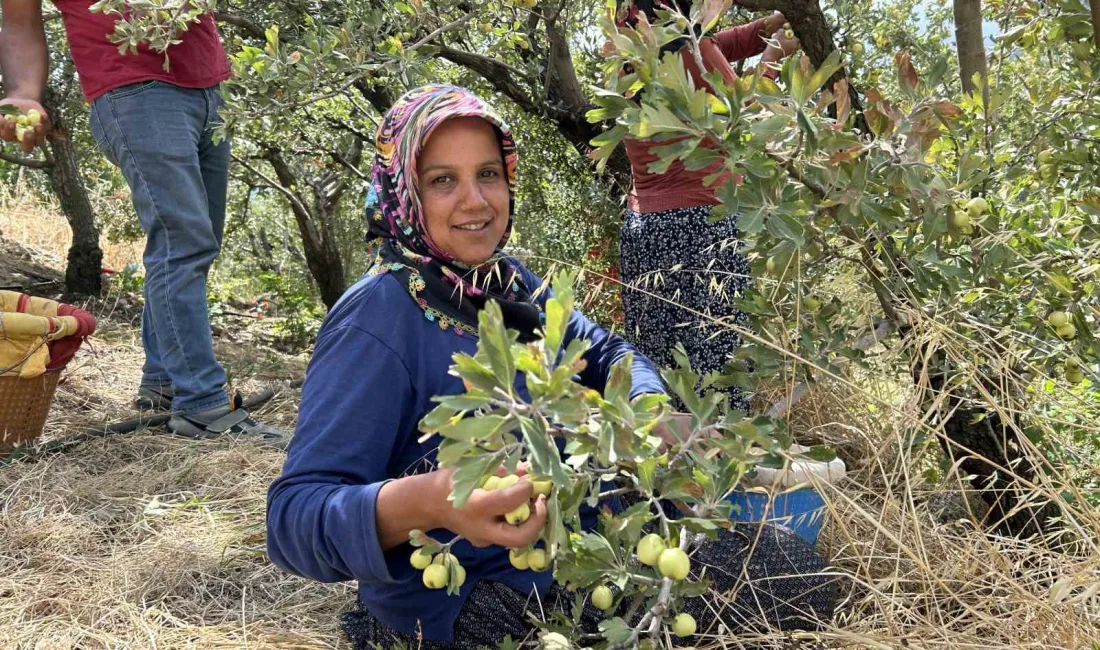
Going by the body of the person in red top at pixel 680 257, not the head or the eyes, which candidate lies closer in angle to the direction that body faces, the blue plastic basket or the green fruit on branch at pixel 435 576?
the blue plastic basket

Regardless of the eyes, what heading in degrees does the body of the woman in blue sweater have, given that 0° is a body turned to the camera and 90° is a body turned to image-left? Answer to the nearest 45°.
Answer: approximately 315°

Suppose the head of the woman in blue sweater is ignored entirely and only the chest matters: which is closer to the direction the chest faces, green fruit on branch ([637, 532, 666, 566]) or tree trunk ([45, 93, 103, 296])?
the green fruit on branch

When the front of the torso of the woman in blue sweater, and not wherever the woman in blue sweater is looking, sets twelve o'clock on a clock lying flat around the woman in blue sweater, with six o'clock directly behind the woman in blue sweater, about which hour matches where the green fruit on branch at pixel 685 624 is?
The green fruit on branch is roughly at 12 o'clock from the woman in blue sweater.

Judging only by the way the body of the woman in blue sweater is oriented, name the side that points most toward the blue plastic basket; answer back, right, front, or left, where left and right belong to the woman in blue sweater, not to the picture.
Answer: left
